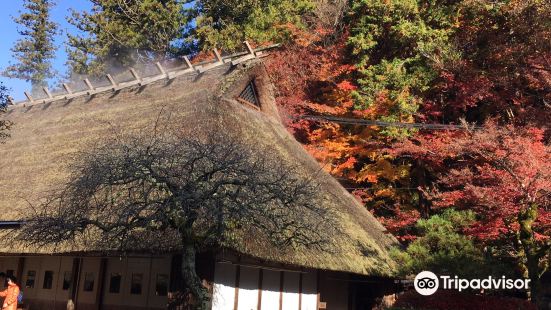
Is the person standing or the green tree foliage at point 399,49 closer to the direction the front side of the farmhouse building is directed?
the person standing

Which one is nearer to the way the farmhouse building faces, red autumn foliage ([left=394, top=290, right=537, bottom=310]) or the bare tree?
the bare tree

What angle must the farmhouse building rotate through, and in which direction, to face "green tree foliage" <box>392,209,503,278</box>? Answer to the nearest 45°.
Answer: approximately 90° to its left

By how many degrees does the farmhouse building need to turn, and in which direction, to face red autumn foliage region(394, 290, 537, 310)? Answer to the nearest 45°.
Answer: approximately 90° to its left

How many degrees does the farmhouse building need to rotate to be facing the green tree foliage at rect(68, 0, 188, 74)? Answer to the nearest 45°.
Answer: approximately 135° to its right

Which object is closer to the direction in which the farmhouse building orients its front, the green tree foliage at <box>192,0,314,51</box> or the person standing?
the person standing

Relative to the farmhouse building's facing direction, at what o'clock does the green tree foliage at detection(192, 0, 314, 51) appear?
The green tree foliage is roughly at 5 o'clock from the farmhouse building.

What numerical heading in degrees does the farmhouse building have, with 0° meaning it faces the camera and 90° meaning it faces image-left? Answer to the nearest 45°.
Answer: approximately 45°

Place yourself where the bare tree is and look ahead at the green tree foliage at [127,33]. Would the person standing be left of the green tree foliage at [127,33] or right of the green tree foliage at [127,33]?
left
